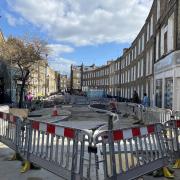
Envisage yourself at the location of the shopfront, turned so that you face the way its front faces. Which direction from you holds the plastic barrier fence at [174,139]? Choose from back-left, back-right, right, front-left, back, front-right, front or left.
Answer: front-left

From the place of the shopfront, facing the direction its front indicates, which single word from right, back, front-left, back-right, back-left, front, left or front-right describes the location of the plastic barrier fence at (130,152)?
front-left

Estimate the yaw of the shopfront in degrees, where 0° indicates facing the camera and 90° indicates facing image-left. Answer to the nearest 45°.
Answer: approximately 45°

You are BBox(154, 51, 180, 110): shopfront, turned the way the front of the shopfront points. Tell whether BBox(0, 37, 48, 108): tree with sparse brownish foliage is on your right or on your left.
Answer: on your right

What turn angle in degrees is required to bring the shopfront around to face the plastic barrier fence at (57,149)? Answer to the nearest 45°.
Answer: approximately 45° to its left

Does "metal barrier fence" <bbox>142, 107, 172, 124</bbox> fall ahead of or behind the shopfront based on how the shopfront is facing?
ahead
